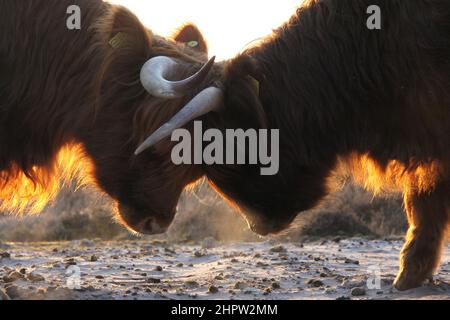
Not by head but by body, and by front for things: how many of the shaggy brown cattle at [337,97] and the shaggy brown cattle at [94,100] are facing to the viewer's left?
1

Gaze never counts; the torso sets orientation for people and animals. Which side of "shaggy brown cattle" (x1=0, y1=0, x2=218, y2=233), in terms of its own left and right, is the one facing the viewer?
right

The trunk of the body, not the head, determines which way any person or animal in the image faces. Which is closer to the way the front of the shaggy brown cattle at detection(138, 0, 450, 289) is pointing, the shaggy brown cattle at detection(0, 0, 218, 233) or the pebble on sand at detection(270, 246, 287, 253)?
the shaggy brown cattle

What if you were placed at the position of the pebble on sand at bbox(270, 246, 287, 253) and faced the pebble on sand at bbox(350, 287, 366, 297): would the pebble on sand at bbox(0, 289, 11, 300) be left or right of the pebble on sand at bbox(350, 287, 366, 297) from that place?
right

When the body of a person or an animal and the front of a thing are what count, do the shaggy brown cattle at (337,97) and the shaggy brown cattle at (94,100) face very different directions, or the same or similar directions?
very different directions

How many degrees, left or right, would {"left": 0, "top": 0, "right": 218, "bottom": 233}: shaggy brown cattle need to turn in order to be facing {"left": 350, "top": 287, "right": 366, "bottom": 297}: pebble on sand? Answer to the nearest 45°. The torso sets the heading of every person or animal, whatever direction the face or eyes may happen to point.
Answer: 0° — it already faces it

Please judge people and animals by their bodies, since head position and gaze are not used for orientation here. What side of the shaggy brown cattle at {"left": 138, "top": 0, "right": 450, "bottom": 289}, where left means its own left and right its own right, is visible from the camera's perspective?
left

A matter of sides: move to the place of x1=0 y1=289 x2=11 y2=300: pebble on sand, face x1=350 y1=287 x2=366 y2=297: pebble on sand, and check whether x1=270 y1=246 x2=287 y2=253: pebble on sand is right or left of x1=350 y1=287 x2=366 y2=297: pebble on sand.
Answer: left
